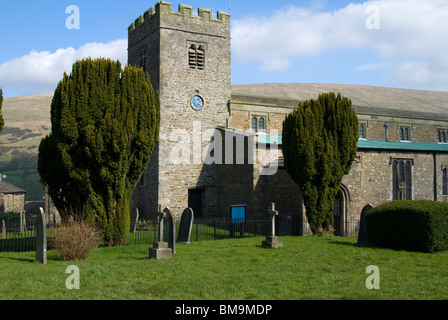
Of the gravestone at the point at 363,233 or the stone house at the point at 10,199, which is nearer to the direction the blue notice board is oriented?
the gravestone

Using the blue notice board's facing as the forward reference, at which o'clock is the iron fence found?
The iron fence is roughly at 12 o'clock from the blue notice board.

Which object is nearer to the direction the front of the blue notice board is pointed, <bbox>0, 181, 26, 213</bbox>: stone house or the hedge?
the hedge

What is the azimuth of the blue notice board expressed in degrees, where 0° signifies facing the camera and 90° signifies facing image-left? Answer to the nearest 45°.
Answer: approximately 0°
